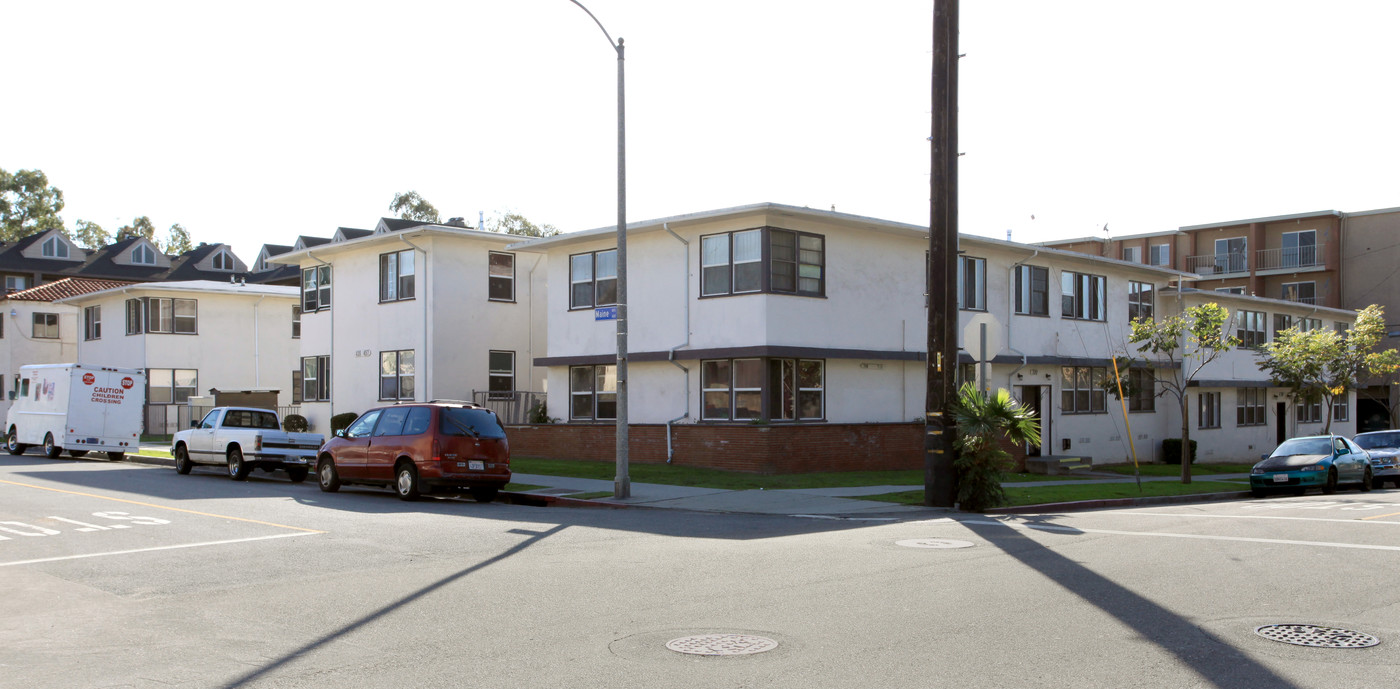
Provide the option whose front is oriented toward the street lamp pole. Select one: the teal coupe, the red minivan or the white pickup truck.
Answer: the teal coupe

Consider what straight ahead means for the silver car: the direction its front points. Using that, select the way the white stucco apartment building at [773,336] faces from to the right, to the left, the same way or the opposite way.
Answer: to the left

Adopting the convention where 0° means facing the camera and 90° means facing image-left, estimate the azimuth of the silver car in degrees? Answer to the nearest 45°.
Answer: approximately 45°

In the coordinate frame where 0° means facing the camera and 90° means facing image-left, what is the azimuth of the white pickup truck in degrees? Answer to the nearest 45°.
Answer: approximately 135°

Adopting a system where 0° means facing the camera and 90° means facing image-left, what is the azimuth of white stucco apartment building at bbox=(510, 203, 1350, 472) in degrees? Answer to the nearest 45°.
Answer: approximately 315°

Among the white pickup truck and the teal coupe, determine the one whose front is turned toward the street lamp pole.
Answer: the teal coupe

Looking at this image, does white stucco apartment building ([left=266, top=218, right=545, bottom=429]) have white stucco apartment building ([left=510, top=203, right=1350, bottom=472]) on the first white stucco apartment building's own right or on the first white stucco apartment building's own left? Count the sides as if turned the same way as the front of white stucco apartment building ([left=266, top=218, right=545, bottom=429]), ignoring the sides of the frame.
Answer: on the first white stucco apartment building's own left

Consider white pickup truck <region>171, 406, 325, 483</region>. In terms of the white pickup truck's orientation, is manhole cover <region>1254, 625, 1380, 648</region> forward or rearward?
rearward

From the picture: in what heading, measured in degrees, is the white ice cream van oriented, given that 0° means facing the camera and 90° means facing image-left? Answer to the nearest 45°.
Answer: approximately 135°
